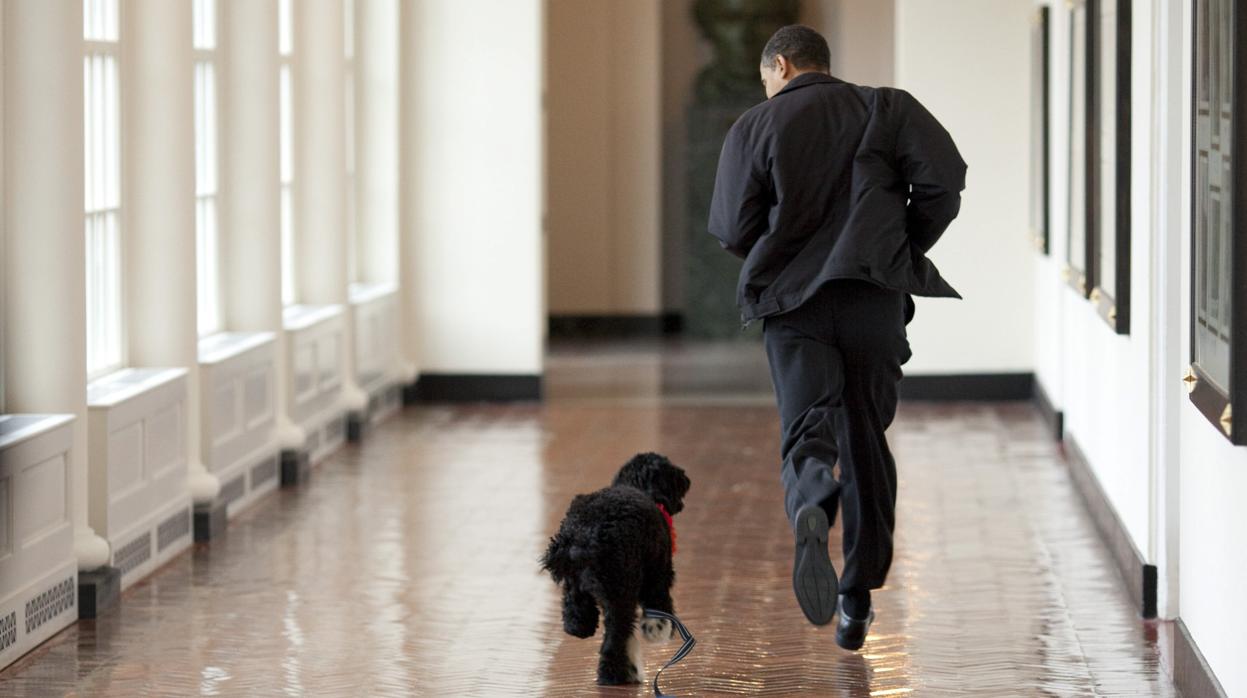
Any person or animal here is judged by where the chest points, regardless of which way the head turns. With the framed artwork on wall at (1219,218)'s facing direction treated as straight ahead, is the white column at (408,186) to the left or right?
on its right

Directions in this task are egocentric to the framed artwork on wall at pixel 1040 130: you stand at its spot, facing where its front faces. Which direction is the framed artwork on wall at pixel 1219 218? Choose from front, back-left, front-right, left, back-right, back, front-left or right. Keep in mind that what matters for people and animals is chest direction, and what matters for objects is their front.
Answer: left

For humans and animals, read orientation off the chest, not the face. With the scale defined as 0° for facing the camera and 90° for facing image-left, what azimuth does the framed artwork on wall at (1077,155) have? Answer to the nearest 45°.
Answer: approximately 90°

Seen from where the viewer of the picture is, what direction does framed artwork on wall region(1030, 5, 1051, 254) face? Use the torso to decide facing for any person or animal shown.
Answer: facing to the left of the viewer

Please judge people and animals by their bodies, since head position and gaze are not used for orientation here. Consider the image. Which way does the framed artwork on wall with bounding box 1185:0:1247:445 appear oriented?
to the viewer's left

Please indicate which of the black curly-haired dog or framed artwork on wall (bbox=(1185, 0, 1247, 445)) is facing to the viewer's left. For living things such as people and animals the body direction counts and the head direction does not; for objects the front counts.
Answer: the framed artwork on wall

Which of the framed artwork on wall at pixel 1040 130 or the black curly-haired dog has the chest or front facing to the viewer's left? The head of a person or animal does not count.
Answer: the framed artwork on wall

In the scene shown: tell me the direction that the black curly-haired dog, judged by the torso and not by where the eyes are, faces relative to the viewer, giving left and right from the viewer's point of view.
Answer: facing away from the viewer and to the right of the viewer

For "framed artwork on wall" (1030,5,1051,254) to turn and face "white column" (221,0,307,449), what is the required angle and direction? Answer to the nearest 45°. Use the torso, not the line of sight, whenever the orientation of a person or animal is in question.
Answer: approximately 45° to its left

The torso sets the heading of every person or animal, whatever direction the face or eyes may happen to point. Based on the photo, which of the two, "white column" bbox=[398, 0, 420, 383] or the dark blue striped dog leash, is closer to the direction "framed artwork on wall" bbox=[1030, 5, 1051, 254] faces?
the white column

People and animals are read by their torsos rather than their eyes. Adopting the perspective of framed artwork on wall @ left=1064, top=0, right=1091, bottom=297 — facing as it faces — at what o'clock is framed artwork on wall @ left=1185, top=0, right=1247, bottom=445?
framed artwork on wall @ left=1185, top=0, right=1247, bottom=445 is roughly at 9 o'clock from framed artwork on wall @ left=1064, top=0, right=1091, bottom=297.
